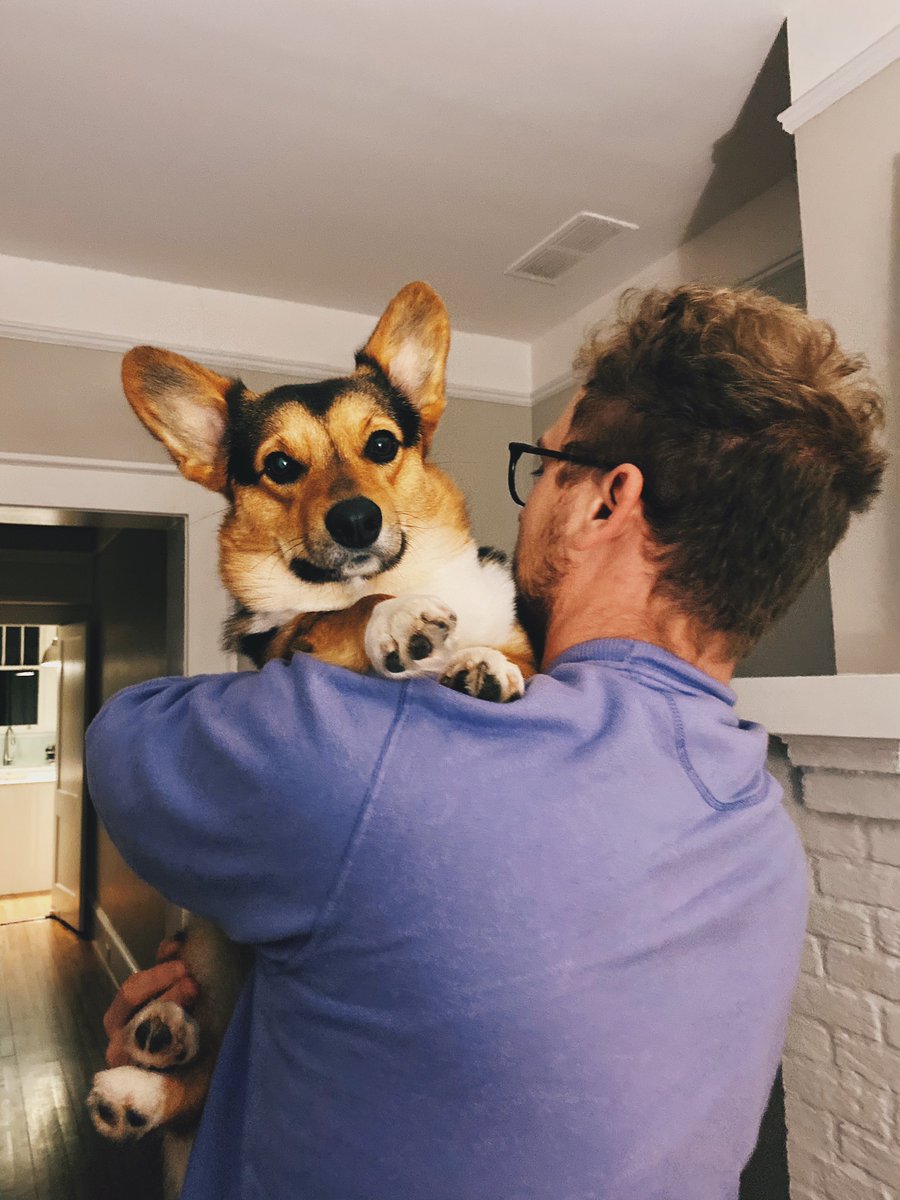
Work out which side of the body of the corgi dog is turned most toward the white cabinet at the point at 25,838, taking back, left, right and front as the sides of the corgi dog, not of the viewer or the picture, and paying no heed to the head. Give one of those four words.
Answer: back

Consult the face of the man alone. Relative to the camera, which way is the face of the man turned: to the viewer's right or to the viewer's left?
to the viewer's left

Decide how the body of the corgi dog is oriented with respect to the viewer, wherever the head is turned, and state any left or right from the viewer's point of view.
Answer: facing the viewer
